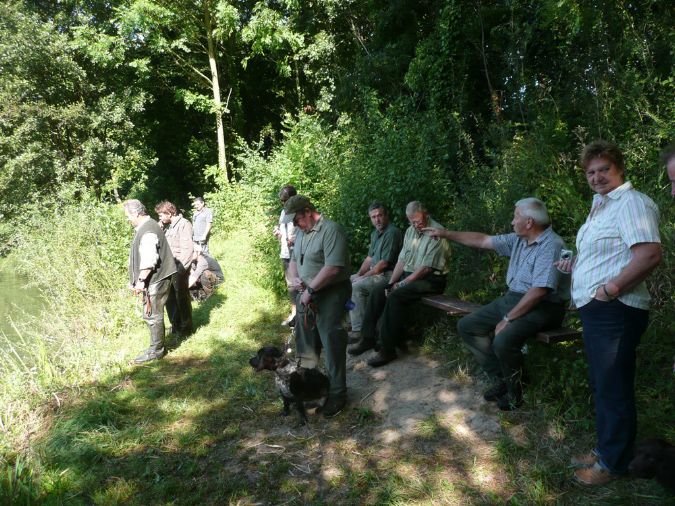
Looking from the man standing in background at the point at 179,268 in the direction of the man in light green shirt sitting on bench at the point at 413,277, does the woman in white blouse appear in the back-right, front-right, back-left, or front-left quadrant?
front-right

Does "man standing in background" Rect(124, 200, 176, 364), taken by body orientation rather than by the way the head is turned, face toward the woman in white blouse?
no

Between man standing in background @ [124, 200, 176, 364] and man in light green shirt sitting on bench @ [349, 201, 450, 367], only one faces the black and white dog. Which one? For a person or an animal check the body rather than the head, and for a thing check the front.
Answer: the man in light green shirt sitting on bench

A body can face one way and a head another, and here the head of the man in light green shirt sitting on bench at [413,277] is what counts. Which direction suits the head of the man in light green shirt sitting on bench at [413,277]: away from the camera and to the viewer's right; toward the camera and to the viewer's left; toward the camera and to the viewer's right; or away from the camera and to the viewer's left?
toward the camera and to the viewer's left

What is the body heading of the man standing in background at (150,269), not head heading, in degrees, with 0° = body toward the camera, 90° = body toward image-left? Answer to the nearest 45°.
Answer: approximately 90°

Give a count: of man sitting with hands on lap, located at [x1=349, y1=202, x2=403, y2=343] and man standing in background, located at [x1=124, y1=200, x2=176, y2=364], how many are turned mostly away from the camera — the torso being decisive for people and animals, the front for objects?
0

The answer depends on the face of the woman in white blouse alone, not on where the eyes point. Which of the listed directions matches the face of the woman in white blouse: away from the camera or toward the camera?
toward the camera

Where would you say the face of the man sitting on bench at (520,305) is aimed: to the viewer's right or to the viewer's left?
to the viewer's left

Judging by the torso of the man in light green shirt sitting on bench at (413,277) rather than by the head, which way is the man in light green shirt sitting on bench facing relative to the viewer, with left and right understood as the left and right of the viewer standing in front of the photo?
facing the viewer and to the left of the viewer

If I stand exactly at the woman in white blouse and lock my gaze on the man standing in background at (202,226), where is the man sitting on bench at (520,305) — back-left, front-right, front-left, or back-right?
front-right

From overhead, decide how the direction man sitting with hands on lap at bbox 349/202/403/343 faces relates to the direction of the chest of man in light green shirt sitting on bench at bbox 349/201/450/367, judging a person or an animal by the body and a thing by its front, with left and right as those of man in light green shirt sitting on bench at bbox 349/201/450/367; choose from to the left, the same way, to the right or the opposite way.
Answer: the same way

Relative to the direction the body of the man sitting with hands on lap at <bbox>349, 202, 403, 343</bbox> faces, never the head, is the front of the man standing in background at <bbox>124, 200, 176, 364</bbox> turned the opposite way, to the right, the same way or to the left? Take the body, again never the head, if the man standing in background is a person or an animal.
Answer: the same way

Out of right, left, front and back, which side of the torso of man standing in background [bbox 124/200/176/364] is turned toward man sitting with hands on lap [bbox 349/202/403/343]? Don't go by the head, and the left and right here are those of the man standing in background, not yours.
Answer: back

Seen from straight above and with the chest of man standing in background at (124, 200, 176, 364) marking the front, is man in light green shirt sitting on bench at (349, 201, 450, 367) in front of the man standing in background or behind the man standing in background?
behind
